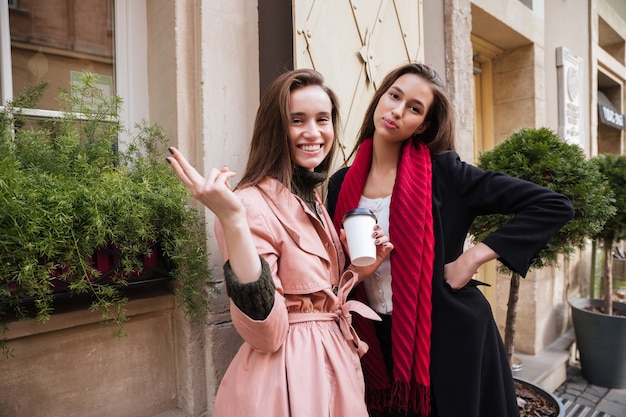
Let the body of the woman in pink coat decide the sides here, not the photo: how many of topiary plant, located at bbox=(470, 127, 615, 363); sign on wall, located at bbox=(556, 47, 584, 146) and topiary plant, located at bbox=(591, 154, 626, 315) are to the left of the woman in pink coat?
3

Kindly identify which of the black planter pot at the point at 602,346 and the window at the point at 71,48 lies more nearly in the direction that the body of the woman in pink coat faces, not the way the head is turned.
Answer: the black planter pot

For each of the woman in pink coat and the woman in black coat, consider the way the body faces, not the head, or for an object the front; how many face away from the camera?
0

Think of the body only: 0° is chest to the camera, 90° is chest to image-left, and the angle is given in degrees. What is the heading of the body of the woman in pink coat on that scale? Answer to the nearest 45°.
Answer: approximately 315°

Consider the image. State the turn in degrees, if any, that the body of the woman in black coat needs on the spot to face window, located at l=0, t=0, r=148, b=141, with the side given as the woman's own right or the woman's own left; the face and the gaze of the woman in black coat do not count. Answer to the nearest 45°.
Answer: approximately 45° to the woman's own right

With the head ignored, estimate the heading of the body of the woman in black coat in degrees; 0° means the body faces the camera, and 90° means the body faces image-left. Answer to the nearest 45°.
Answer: approximately 45°

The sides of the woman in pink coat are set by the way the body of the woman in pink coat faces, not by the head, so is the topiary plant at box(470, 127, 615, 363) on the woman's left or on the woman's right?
on the woman's left

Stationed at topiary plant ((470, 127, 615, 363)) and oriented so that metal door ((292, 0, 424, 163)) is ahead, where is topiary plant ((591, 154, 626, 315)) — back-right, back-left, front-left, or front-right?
back-right

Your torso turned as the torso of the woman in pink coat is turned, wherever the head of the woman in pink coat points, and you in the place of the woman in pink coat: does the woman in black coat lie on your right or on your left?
on your left

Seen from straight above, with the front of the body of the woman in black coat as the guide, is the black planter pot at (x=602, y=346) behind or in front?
behind

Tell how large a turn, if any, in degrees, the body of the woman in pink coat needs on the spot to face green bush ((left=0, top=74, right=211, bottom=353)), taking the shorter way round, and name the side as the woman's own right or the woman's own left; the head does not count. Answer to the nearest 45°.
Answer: approximately 135° to the woman's own right
